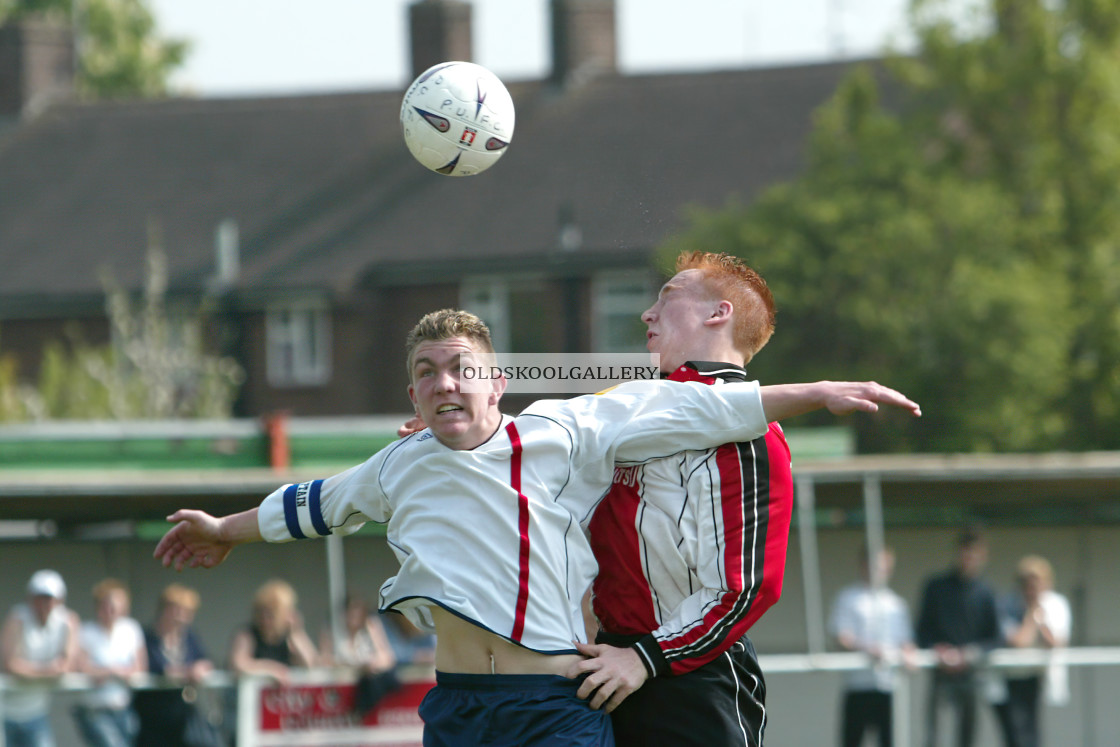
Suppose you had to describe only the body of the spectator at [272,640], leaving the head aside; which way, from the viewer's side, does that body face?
toward the camera

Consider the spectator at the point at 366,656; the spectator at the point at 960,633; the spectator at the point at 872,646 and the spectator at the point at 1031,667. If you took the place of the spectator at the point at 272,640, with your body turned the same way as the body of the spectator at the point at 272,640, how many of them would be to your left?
4

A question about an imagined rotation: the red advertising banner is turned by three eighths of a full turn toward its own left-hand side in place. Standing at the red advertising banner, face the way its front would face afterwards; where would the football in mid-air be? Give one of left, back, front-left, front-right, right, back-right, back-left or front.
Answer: back-right

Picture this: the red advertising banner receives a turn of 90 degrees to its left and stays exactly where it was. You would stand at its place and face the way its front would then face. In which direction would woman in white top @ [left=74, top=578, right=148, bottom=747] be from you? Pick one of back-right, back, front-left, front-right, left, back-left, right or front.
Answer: back

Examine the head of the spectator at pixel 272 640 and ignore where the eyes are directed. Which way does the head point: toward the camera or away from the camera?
toward the camera

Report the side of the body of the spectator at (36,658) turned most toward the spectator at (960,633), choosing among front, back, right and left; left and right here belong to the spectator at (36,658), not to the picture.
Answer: left

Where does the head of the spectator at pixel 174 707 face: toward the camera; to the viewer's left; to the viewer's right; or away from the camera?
toward the camera

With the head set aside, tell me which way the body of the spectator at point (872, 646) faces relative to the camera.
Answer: toward the camera

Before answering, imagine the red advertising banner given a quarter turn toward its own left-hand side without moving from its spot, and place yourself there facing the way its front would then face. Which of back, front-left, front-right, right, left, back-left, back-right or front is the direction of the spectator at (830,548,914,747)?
front

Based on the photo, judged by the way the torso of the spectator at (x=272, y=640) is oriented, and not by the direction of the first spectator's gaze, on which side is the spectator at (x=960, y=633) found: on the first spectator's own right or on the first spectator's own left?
on the first spectator's own left

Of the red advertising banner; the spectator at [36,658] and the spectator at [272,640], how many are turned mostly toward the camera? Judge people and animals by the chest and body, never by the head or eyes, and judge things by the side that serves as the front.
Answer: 3

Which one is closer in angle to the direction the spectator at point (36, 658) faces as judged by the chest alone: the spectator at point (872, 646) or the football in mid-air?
the football in mid-air

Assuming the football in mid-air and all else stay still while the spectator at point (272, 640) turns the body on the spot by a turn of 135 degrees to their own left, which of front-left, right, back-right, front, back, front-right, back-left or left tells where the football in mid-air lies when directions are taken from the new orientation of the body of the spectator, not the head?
back-right

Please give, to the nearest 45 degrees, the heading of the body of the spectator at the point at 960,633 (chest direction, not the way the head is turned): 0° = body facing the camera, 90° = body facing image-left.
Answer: approximately 0°

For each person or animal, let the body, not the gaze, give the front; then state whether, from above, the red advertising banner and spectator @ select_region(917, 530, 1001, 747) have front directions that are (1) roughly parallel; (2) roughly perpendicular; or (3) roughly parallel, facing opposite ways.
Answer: roughly parallel
